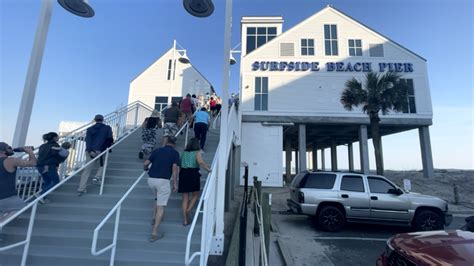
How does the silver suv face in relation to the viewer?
to the viewer's right

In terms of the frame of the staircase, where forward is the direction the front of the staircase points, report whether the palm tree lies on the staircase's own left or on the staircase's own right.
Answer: on the staircase's own left

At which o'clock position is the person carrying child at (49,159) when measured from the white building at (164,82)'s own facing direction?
The person carrying child is roughly at 12 o'clock from the white building.

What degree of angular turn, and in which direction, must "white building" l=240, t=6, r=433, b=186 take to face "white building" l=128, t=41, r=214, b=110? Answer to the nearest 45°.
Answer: approximately 90° to its right

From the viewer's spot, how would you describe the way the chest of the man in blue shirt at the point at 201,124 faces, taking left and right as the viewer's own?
facing away from the viewer

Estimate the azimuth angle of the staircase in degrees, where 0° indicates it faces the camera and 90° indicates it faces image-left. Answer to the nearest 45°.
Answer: approximately 0°

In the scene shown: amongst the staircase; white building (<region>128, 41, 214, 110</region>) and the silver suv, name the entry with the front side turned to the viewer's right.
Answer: the silver suv

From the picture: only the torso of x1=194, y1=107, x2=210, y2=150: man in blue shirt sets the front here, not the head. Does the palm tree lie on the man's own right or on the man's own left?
on the man's own right

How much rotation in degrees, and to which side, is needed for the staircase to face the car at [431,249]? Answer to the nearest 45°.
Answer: approximately 45° to its left

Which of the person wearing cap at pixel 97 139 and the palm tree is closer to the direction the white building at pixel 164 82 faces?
the person wearing cap

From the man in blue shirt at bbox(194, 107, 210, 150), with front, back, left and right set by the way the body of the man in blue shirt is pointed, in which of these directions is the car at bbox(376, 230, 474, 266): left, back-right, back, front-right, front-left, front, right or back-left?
back-right
